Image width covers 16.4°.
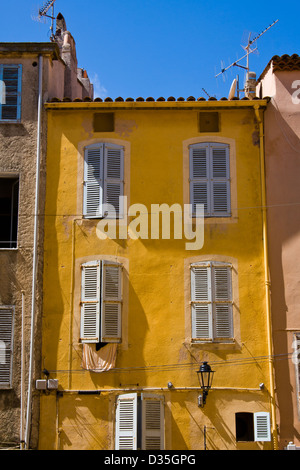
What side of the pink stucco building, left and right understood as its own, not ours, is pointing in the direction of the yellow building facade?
right

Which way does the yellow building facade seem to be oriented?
toward the camera

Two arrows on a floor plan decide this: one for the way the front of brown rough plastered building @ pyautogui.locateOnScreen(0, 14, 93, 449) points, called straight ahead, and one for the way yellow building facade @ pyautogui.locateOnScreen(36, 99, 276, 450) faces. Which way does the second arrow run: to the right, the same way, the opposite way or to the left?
the same way

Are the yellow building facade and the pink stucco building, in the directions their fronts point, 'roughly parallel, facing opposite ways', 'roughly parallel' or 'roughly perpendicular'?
roughly parallel

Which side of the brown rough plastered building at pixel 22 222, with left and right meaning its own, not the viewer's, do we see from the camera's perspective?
front

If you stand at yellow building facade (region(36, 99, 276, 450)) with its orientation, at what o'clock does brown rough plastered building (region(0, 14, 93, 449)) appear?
The brown rough plastered building is roughly at 3 o'clock from the yellow building facade.

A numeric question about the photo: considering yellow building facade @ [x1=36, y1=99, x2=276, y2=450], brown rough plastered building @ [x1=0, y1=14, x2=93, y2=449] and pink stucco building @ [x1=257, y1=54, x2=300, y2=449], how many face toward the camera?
3

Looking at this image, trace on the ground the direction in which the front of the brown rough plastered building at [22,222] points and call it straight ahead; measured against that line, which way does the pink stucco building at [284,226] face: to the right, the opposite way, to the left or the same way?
the same way

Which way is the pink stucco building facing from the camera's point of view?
toward the camera

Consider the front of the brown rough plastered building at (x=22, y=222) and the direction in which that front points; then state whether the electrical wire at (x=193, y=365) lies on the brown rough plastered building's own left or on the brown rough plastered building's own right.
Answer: on the brown rough plastered building's own left

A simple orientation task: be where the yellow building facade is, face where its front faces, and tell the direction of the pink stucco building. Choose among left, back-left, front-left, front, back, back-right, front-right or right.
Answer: left

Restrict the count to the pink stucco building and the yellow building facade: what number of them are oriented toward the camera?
2

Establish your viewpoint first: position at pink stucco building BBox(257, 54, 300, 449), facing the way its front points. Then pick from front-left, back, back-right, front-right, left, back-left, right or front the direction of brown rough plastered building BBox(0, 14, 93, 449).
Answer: right
